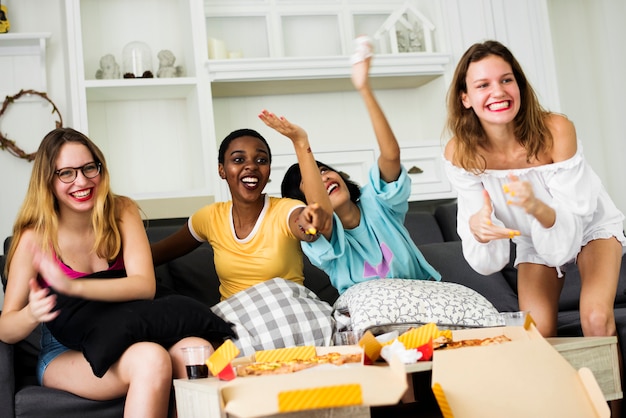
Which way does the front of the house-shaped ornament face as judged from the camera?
facing the viewer

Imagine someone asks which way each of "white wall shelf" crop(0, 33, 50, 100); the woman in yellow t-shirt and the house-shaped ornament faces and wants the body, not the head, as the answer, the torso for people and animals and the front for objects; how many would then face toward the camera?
3

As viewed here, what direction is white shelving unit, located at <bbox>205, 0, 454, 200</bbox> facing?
toward the camera

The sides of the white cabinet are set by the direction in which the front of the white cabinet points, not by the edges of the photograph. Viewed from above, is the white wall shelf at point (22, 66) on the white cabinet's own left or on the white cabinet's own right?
on the white cabinet's own right

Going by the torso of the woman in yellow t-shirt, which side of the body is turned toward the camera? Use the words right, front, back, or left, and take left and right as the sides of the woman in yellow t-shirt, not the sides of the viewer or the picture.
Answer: front

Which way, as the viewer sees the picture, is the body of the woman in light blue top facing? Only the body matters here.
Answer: toward the camera

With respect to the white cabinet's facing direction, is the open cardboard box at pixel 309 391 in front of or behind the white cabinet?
in front

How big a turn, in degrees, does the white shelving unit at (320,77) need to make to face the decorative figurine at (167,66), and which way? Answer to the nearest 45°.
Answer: approximately 90° to its right

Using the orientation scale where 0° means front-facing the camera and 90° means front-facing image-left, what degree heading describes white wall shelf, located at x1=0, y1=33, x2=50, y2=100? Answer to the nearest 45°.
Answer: approximately 0°
